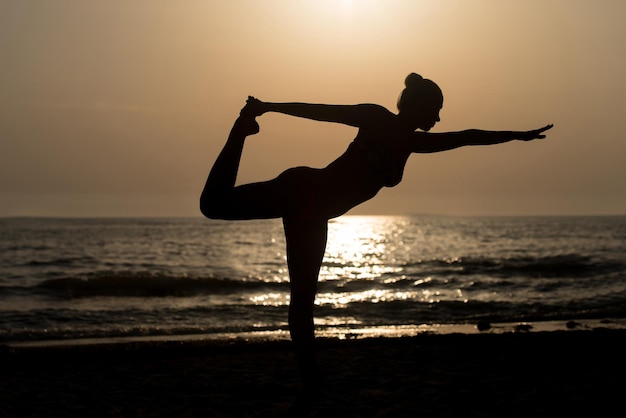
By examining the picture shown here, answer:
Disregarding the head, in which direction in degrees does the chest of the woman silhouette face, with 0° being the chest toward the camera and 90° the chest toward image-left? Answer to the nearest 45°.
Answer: approximately 270°
